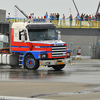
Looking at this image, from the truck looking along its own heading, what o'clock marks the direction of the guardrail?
The guardrail is roughly at 8 o'clock from the truck.

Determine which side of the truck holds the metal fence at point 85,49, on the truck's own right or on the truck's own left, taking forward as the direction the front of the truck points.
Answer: on the truck's own left

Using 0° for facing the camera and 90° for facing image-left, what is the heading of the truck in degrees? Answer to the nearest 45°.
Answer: approximately 315°
